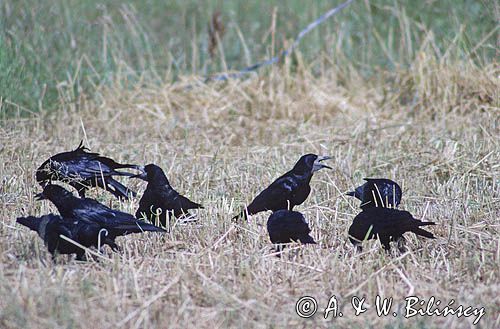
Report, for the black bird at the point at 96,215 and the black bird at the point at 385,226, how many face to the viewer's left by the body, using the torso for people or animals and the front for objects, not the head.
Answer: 2

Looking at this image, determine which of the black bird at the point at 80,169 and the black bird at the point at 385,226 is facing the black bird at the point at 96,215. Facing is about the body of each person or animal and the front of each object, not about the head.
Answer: the black bird at the point at 385,226

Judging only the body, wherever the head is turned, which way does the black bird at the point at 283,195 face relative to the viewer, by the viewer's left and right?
facing to the right of the viewer

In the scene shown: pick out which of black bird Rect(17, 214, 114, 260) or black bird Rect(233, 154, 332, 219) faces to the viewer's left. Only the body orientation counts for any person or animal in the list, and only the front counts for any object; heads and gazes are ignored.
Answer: black bird Rect(17, 214, 114, 260)

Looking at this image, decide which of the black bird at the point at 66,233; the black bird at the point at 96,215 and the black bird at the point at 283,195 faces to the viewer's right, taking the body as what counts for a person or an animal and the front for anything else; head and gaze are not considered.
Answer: the black bird at the point at 283,195

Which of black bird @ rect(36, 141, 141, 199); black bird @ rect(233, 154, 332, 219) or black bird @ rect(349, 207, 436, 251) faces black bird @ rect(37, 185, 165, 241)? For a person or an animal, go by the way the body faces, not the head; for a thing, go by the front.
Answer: black bird @ rect(349, 207, 436, 251)

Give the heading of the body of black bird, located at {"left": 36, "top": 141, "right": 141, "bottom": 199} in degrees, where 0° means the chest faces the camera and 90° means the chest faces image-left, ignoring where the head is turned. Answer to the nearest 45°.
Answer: approximately 90°

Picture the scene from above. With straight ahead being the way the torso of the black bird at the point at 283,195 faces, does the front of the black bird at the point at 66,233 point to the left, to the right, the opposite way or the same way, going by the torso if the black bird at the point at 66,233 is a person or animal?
the opposite way

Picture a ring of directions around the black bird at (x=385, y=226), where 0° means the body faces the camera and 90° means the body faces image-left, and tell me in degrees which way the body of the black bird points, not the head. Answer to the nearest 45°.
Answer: approximately 90°

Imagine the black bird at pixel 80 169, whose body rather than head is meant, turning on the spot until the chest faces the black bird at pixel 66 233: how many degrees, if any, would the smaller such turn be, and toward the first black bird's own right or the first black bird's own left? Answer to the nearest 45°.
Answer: approximately 90° to the first black bird's own left

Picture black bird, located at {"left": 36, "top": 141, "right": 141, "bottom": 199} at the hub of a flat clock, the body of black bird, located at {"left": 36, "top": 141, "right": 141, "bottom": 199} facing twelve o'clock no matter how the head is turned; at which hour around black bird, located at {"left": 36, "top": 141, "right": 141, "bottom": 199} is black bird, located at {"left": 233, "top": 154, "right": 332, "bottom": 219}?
black bird, located at {"left": 233, "top": 154, "right": 332, "bottom": 219} is roughly at 7 o'clock from black bird, located at {"left": 36, "top": 141, "right": 141, "bottom": 199}.

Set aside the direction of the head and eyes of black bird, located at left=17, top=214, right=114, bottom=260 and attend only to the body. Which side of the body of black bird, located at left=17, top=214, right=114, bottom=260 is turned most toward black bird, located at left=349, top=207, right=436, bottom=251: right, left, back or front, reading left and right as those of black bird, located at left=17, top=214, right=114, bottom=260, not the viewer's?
back
